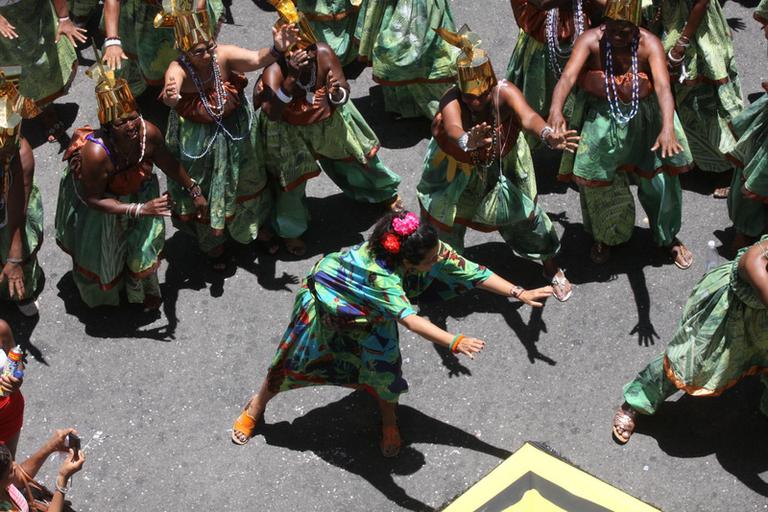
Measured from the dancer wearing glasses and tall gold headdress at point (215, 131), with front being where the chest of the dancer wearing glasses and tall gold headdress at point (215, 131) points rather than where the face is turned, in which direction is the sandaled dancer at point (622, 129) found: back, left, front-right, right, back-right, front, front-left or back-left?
left

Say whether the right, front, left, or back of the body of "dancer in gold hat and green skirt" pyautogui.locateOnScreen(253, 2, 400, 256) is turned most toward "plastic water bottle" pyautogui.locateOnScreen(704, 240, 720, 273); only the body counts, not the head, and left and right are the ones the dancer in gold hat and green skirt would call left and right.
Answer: left

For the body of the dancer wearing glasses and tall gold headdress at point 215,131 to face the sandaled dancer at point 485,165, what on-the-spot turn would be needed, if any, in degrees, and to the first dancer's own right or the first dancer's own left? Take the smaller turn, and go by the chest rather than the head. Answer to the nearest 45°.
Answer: approximately 90° to the first dancer's own left

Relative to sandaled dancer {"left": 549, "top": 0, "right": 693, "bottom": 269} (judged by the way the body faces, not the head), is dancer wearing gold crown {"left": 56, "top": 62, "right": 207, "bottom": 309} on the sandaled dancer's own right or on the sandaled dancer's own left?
on the sandaled dancer's own right

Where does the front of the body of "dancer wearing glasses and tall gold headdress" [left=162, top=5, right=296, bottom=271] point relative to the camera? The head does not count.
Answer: toward the camera

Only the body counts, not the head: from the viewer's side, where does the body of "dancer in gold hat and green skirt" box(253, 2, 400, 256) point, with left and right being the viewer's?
facing the viewer

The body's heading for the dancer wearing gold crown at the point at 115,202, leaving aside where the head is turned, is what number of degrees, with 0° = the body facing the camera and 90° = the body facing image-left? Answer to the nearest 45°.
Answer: approximately 315°

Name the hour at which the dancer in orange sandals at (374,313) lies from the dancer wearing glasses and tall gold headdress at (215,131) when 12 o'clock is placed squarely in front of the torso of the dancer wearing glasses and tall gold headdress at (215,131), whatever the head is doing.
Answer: the dancer in orange sandals at (374,313) is roughly at 11 o'clock from the dancer wearing glasses and tall gold headdress at (215,131).

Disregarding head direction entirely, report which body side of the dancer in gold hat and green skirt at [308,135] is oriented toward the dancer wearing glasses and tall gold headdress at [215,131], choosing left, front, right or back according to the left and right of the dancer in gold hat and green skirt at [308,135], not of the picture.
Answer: right

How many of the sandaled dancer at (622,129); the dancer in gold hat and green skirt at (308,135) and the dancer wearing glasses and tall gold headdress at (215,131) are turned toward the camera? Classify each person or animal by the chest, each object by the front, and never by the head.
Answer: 3

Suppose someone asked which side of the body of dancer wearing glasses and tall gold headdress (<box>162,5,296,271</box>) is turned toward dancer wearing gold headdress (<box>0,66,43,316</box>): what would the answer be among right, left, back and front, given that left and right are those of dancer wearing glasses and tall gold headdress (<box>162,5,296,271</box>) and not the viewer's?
right

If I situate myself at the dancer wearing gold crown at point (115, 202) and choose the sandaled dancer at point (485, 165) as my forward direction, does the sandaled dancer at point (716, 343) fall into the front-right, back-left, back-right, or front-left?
front-right
